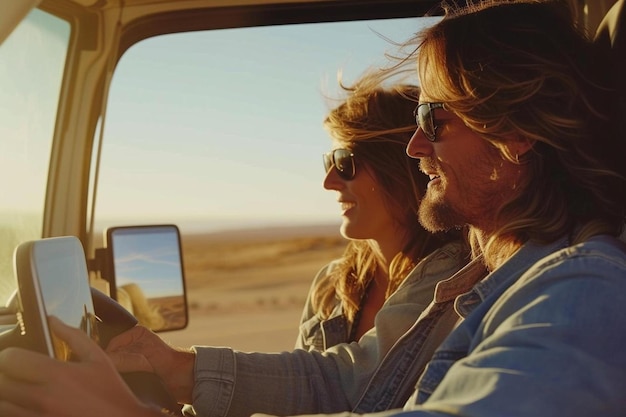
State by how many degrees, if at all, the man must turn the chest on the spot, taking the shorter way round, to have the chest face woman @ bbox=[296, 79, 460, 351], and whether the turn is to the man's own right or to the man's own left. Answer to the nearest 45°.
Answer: approximately 90° to the man's own right

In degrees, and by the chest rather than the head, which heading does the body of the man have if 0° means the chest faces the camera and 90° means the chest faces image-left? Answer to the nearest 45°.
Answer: approximately 90°

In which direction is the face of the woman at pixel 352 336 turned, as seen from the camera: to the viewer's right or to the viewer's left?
to the viewer's left

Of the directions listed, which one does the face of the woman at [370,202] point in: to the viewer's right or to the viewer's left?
to the viewer's left

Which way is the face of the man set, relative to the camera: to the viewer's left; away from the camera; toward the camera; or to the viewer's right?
to the viewer's left
